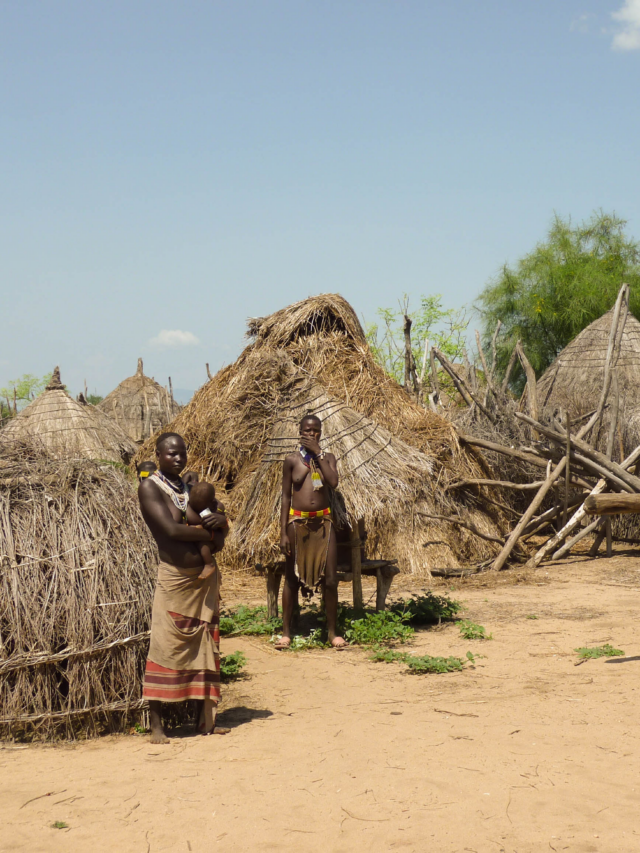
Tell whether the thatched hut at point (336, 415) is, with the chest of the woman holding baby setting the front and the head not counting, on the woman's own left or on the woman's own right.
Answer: on the woman's own left

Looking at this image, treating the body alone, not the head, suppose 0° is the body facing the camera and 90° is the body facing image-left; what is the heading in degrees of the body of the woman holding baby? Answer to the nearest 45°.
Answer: approximately 315°

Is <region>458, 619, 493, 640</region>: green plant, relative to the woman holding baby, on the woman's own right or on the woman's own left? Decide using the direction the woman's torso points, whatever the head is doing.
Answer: on the woman's own left

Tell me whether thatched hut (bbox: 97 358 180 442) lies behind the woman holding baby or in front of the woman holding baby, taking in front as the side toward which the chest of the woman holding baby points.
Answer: behind

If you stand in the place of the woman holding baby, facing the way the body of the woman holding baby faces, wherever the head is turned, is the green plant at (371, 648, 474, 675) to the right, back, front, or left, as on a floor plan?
left

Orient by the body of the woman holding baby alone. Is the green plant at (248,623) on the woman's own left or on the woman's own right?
on the woman's own left
